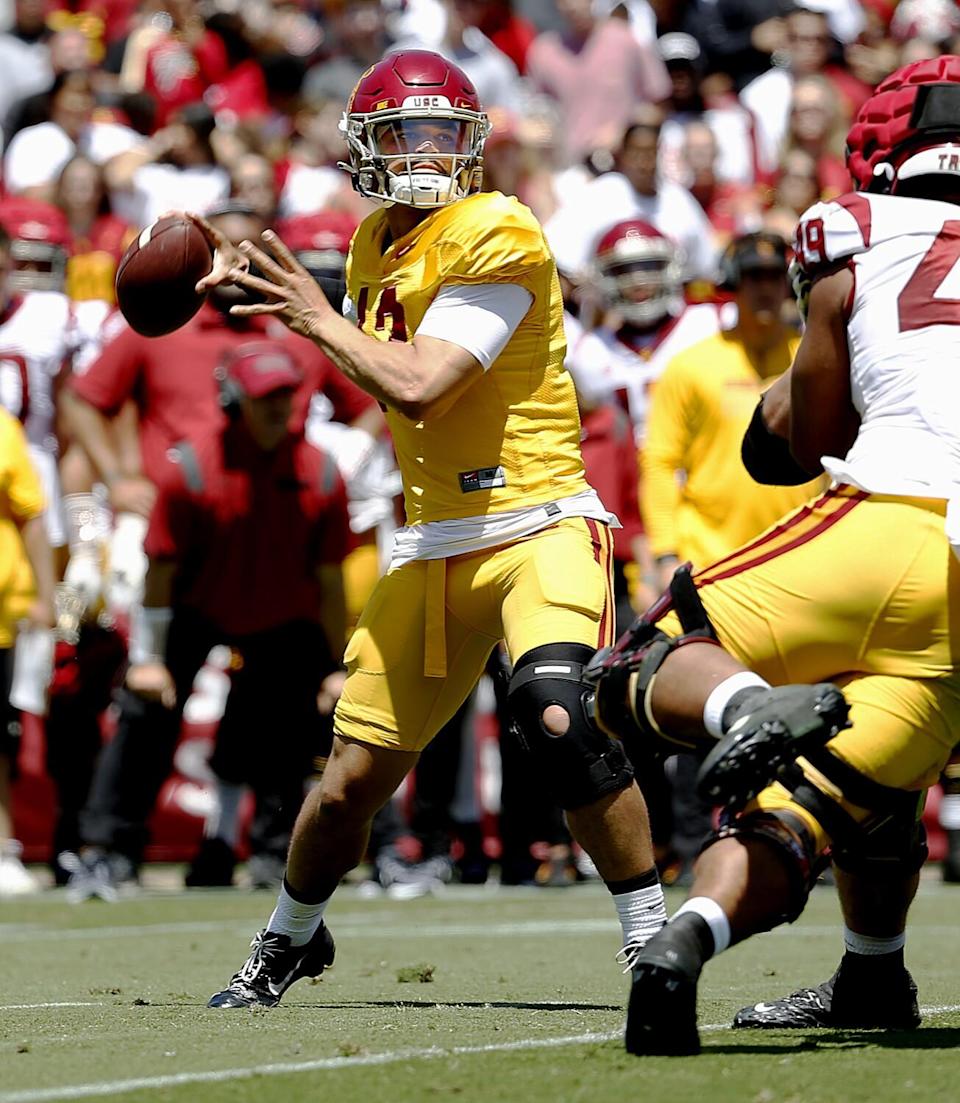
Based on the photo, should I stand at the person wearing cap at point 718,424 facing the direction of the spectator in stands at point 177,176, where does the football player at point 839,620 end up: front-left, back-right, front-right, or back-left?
back-left

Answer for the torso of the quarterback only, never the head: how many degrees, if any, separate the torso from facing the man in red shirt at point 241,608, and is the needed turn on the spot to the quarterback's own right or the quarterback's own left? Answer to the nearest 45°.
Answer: approximately 135° to the quarterback's own right

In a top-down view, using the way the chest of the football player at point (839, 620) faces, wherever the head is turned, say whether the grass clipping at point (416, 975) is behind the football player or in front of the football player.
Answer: in front

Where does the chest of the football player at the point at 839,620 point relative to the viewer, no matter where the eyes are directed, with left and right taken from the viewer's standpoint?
facing away from the viewer and to the left of the viewer

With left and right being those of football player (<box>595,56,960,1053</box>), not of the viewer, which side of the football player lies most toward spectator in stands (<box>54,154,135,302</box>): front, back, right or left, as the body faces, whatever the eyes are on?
front

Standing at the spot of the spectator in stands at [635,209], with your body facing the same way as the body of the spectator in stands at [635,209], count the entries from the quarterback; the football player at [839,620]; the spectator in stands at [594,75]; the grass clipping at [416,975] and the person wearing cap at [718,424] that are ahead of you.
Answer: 4

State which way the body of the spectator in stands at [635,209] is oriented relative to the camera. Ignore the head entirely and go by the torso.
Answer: toward the camera

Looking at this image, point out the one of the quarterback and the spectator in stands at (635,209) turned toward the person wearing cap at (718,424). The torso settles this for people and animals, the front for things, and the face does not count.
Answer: the spectator in stands

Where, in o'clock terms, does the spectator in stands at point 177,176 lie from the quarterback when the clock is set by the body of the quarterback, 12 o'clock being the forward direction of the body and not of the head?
The spectator in stands is roughly at 4 o'clock from the quarterback.

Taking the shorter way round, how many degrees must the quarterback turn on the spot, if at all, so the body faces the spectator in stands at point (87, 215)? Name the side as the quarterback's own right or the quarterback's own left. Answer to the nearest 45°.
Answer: approximately 135° to the quarterback's own right

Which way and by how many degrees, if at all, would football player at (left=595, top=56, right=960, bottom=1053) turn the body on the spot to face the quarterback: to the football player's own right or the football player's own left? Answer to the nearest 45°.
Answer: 0° — they already face them
